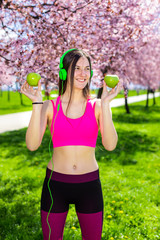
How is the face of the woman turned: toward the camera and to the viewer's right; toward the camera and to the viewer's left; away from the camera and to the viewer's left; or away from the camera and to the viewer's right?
toward the camera and to the viewer's right

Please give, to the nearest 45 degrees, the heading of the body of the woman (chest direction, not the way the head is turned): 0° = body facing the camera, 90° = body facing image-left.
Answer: approximately 0°
